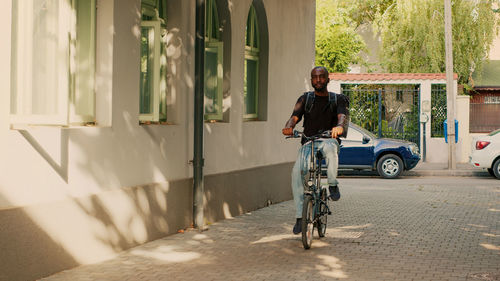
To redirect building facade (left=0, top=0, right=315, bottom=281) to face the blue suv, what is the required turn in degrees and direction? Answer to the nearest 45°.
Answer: approximately 90° to its left

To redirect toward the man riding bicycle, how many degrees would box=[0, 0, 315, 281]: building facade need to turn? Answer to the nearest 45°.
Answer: approximately 45° to its left

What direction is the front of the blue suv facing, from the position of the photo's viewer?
facing to the right of the viewer

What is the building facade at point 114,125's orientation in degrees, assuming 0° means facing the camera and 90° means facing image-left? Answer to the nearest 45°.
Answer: approximately 315°

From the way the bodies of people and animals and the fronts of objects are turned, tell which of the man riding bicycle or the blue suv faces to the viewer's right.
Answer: the blue suv

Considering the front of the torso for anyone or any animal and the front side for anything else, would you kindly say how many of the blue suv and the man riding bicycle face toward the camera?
1

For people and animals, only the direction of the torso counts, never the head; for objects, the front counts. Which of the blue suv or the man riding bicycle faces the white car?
the blue suv

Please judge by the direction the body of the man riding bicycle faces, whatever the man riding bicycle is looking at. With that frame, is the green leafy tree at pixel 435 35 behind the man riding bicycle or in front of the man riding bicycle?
behind

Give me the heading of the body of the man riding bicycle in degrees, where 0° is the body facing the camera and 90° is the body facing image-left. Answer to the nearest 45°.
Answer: approximately 0°

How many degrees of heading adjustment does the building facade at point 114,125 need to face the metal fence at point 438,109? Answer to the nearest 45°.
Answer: approximately 90° to its left

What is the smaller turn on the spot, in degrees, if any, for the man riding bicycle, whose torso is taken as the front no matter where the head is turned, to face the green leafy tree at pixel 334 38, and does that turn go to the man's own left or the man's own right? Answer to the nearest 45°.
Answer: approximately 180°
